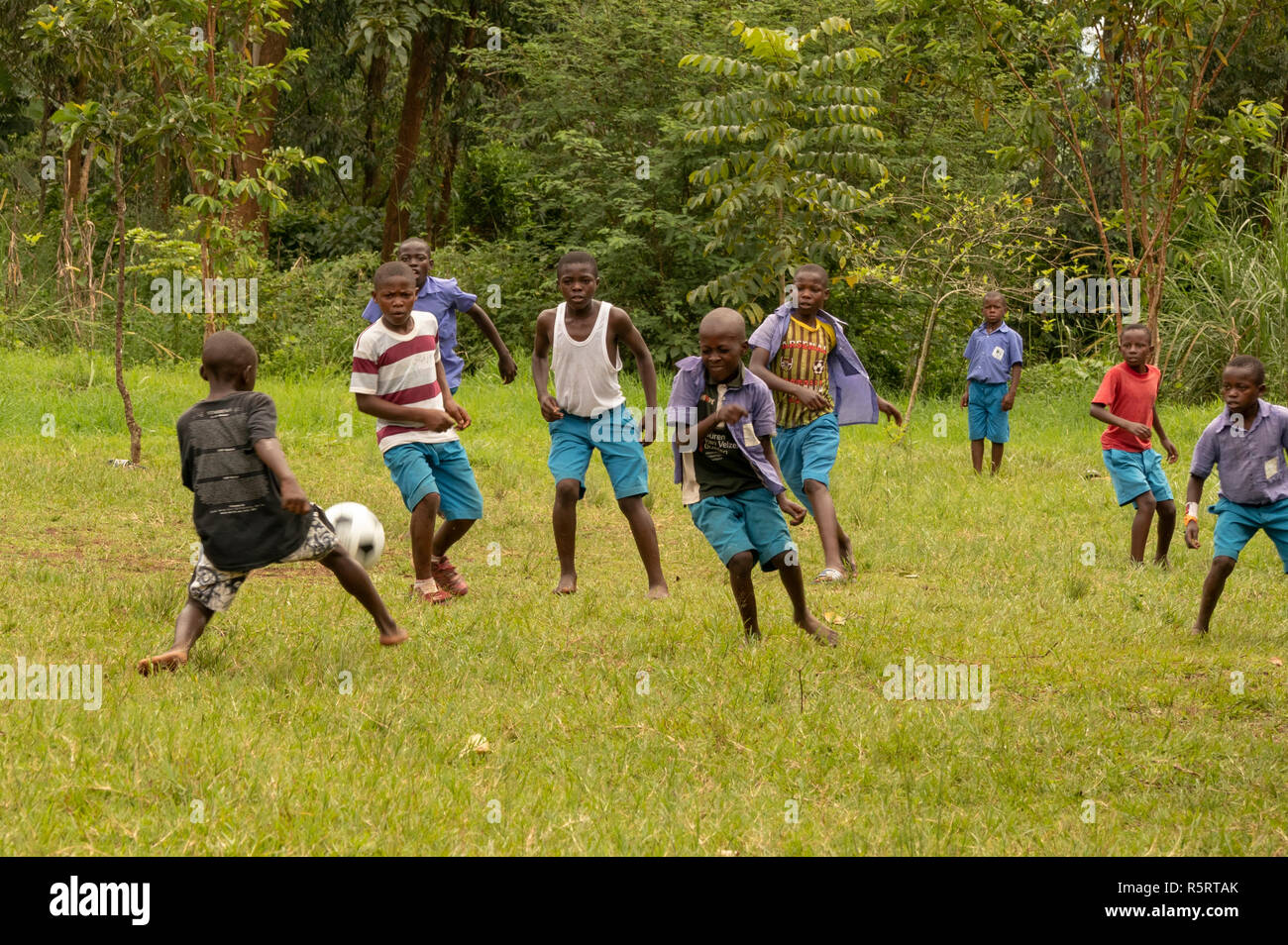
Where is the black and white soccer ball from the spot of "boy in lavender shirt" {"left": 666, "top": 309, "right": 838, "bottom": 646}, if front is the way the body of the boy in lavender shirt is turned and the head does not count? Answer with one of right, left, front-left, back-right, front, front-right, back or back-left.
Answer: right

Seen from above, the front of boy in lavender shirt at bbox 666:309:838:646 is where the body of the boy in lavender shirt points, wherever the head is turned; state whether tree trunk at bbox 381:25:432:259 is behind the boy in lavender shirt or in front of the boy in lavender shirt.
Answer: behind

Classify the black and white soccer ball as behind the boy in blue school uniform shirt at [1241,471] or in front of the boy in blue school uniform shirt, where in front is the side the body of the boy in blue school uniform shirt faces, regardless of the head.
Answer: in front

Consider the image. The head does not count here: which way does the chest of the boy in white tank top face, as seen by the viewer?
toward the camera

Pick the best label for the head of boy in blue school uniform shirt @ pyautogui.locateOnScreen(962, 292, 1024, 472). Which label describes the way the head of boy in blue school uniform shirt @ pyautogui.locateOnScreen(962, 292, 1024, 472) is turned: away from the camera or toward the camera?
toward the camera

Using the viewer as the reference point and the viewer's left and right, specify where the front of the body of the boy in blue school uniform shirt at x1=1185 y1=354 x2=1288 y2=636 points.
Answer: facing the viewer and to the left of the viewer

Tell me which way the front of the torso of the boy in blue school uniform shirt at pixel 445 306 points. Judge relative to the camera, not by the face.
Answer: toward the camera

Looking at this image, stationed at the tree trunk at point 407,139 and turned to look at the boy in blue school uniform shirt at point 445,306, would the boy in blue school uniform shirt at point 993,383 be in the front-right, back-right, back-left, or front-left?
front-left

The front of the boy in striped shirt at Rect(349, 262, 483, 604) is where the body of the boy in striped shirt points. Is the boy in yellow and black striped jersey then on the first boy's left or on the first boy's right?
on the first boy's left

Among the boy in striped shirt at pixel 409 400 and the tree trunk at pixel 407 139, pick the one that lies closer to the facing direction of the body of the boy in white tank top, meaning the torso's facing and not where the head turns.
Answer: the boy in striped shirt

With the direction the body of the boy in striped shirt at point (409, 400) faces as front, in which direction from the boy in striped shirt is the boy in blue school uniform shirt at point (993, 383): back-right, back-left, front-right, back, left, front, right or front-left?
left
